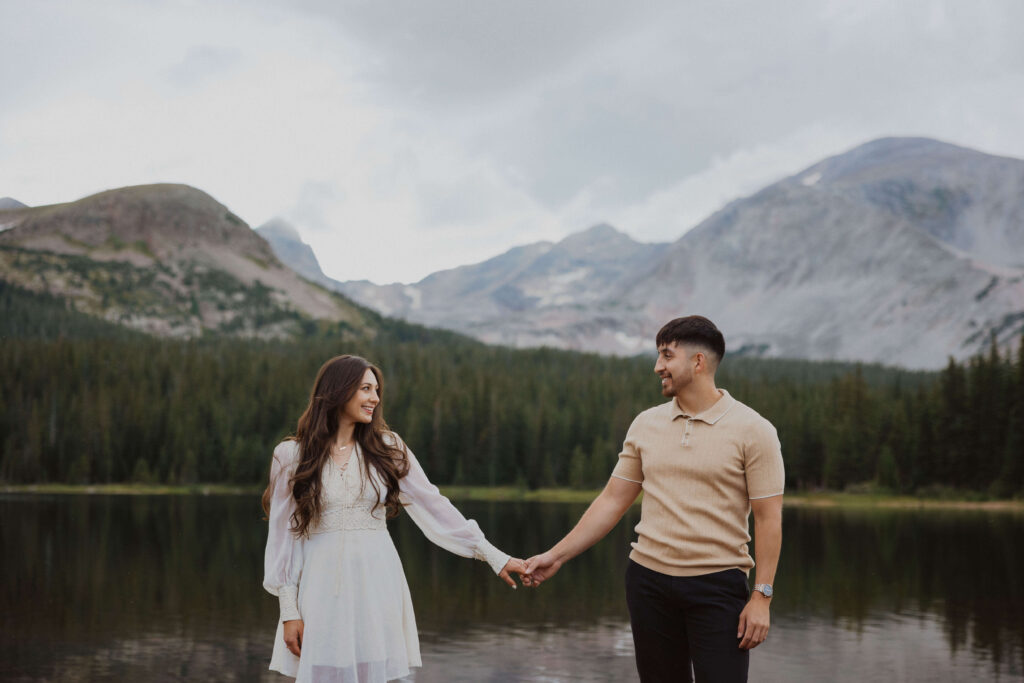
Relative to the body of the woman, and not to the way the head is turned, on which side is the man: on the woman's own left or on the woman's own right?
on the woman's own left

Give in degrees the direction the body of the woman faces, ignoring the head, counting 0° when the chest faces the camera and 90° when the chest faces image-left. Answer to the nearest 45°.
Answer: approximately 0°
